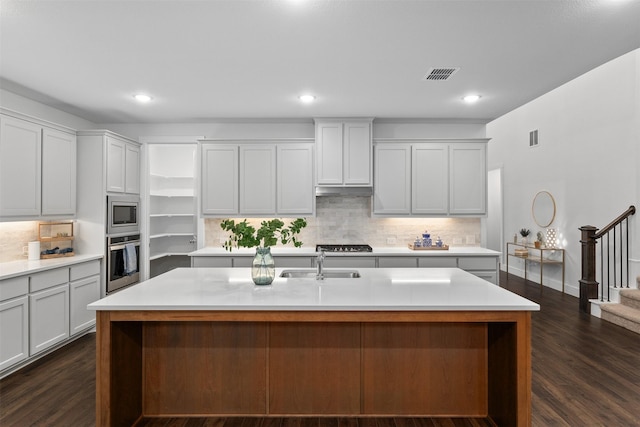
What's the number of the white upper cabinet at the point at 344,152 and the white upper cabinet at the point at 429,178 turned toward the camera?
2

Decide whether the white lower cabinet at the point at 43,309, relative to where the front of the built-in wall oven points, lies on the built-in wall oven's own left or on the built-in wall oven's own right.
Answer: on the built-in wall oven's own right

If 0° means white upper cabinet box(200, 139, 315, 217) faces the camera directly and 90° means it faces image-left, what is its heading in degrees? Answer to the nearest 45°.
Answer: approximately 0°

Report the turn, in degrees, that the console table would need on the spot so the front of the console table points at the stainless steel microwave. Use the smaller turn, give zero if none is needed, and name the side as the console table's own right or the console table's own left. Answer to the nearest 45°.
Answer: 0° — it already faces it

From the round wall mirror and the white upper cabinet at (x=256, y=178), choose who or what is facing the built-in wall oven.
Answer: the round wall mirror

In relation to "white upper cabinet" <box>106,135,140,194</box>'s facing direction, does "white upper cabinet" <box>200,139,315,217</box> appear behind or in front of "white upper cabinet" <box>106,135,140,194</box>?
in front

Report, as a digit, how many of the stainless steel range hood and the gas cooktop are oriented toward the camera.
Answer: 2

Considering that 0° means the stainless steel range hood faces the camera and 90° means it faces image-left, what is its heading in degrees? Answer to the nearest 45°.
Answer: approximately 0°

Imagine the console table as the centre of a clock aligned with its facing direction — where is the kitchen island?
The kitchen island is roughly at 11 o'clock from the console table.

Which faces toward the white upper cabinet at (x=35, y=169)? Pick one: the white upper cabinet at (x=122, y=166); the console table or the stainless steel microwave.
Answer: the console table
